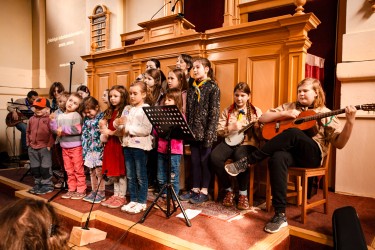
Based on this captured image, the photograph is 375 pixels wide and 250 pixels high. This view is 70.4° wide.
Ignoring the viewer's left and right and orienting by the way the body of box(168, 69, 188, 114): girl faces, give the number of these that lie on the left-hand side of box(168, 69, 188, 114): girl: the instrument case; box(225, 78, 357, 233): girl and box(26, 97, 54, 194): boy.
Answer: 2

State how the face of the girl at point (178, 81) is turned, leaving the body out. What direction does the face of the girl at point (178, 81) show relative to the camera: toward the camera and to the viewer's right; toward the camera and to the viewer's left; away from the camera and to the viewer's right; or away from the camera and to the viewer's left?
toward the camera and to the viewer's left

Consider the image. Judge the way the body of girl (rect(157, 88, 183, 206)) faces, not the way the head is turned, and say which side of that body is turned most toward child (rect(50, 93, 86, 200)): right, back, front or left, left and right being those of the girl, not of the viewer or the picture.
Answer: right

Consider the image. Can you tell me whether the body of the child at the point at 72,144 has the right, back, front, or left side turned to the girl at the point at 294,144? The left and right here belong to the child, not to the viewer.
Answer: left

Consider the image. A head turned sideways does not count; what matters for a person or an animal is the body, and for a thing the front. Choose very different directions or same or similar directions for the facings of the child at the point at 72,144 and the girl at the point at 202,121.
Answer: same or similar directions

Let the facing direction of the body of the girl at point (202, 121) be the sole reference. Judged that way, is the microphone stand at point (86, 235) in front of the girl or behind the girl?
in front

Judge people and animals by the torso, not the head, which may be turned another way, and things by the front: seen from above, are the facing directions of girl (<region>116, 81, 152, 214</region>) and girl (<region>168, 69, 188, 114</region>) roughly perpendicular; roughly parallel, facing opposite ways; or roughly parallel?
roughly parallel

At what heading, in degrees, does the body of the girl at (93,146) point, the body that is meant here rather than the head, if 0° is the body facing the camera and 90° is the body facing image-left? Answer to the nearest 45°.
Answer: approximately 45°

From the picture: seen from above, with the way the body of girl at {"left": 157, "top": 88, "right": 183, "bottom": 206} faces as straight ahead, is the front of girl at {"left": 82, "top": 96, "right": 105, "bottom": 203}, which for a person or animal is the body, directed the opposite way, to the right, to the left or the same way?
the same way

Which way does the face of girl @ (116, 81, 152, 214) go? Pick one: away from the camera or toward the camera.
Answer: toward the camera

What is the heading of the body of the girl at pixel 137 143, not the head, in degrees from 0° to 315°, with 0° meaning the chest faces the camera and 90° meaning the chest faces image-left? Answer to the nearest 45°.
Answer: approximately 45°

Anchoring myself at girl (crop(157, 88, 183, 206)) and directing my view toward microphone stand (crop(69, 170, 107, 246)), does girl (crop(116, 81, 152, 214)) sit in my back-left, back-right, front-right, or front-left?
front-right

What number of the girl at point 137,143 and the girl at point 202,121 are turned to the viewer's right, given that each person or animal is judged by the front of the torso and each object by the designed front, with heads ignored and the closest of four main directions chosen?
0

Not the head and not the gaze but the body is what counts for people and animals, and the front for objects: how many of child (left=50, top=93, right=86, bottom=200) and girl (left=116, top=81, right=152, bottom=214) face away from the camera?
0

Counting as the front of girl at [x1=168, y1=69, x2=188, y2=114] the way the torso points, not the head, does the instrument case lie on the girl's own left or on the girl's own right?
on the girl's own left

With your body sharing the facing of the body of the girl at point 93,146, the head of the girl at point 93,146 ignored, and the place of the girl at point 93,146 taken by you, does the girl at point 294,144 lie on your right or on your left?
on your left

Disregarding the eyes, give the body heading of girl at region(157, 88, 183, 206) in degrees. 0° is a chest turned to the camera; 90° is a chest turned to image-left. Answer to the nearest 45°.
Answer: approximately 45°

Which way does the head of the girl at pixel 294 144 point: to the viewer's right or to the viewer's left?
to the viewer's left

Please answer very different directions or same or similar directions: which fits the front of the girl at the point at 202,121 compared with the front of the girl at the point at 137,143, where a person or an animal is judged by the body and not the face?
same or similar directions
